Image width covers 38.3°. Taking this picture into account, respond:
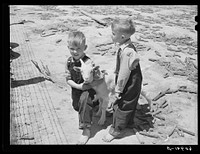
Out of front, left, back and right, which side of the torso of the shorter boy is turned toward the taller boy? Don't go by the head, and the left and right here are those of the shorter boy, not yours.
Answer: left

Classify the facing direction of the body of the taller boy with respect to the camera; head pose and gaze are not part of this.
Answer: to the viewer's left

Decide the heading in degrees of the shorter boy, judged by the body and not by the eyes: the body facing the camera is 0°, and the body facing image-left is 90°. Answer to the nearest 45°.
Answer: approximately 0°

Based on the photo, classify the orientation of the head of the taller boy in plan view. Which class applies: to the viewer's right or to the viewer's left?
to the viewer's left

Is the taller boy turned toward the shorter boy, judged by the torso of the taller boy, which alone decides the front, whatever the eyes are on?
yes

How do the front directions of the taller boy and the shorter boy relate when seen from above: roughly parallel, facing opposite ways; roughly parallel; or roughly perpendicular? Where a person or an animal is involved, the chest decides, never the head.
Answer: roughly perpendicular

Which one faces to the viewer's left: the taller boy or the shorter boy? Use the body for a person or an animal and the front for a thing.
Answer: the taller boy
